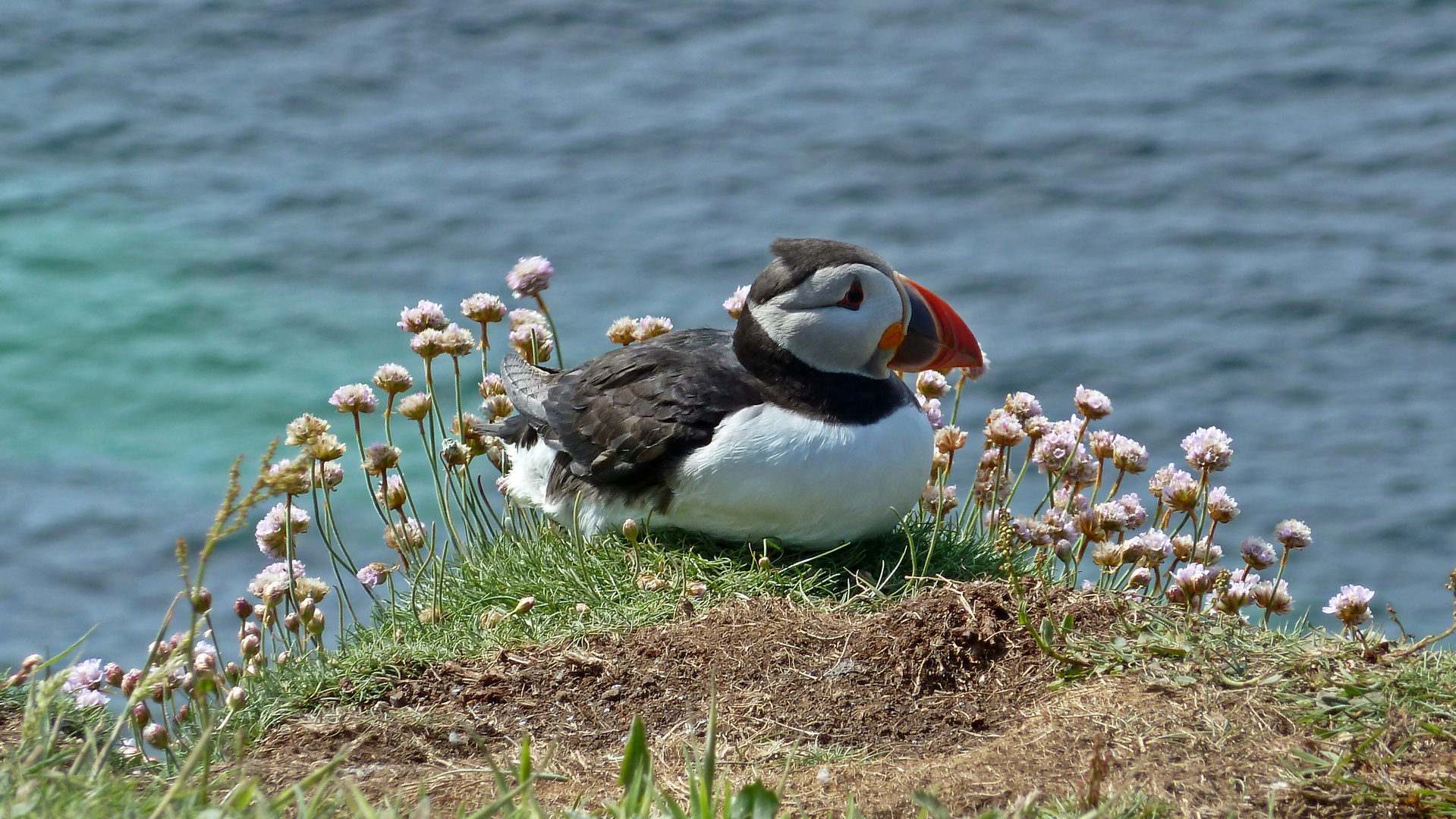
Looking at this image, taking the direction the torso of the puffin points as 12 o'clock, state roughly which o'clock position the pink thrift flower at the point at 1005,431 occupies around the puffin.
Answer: The pink thrift flower is roughly at 11 o'clock from the puffin.

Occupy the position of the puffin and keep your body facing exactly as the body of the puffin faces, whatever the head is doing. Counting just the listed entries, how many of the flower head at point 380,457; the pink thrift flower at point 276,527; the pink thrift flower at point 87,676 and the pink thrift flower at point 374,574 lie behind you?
4

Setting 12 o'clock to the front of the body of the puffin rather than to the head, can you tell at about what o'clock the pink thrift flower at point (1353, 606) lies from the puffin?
The pink thrift flower is roughly at 1 o'clock from the puffin.

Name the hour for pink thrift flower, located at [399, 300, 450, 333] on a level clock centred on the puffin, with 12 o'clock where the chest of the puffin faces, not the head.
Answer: The pink thrift flower is roughly at 7 o'clock from the puffin.

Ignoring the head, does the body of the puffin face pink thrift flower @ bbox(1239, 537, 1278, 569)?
yes

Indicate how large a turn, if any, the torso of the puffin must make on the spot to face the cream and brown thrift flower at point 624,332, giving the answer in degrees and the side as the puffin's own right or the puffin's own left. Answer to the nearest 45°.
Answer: approximately 135° to the puffin's own left

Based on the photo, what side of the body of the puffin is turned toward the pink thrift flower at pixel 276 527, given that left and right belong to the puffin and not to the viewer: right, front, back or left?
back

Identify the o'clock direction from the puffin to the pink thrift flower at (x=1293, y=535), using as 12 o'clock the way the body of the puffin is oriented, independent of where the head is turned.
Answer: The pink thrift flower is roughly at 12 o'clock from the puffin.

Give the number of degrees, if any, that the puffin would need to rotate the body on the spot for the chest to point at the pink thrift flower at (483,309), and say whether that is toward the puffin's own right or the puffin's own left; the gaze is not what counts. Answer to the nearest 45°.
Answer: approximately 135° to the puffin's own left

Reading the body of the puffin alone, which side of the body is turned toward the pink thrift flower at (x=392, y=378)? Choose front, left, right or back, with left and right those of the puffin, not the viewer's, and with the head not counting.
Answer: back

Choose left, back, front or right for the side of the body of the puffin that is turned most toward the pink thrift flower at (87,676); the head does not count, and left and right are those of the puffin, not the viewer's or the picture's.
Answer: back

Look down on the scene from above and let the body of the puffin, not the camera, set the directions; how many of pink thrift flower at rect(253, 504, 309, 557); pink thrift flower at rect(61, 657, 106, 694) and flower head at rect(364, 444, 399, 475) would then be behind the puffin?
3

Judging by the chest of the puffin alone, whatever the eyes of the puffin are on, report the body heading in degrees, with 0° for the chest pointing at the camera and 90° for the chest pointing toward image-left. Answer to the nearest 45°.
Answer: approximately 270°
